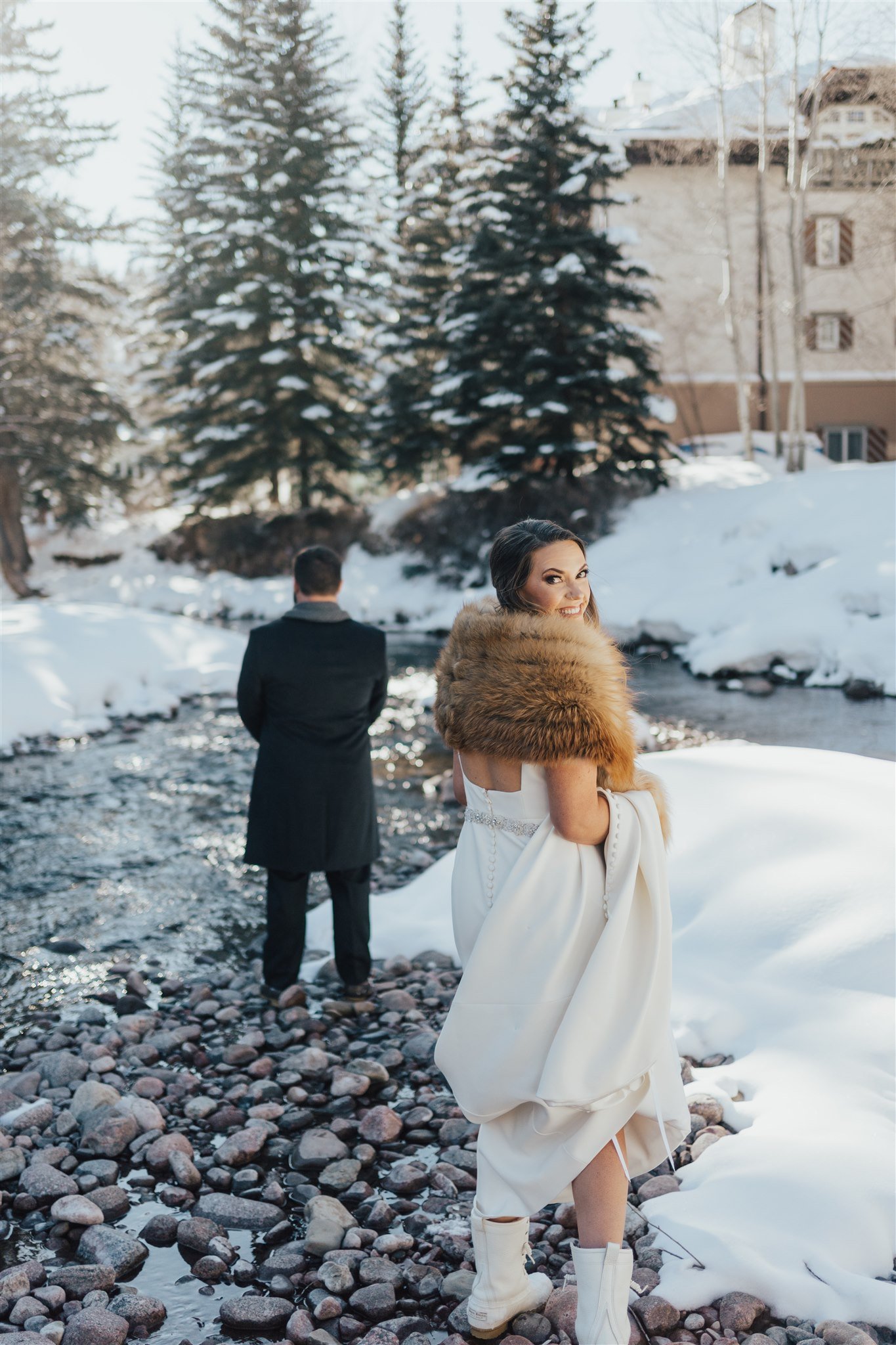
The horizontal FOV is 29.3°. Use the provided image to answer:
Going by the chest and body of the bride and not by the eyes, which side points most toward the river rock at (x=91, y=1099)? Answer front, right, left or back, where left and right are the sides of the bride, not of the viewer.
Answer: left

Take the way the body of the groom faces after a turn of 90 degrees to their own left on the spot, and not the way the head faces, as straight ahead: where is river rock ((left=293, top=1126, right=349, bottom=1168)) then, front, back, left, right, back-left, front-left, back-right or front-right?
left

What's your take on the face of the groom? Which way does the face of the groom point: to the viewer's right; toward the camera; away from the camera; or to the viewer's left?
away from the camera

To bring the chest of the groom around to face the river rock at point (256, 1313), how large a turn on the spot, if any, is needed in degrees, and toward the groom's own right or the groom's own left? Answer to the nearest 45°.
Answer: approximately 180°

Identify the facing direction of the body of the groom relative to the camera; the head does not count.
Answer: away from the camera

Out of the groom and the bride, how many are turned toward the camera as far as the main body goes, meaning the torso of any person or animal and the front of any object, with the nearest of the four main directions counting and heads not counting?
0

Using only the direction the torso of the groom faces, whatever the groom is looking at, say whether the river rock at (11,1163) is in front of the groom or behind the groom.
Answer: behind

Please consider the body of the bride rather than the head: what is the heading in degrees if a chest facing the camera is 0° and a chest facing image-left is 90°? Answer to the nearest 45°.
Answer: approximately 225°

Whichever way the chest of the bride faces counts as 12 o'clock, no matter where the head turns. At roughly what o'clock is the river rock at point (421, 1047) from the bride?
The river rock is roughly at 10 o'clock from the bride.

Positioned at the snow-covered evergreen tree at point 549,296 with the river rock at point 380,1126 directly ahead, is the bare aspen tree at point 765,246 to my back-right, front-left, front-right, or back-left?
back-left

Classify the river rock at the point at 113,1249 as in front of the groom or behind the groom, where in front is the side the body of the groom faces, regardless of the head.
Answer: behind
